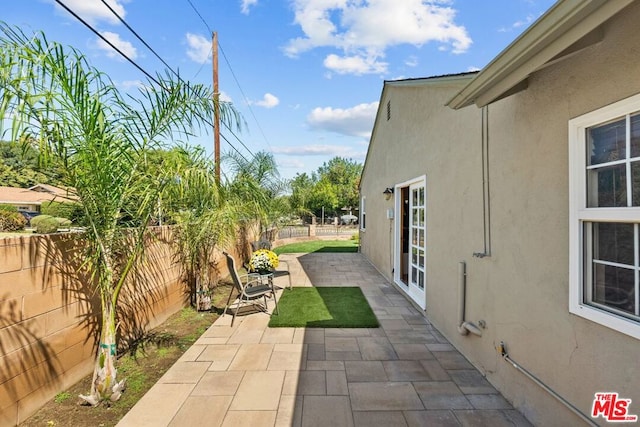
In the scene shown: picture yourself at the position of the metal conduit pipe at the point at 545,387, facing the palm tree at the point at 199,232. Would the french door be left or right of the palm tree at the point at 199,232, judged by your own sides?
right

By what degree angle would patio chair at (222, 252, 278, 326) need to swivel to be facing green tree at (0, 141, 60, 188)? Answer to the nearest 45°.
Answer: approximately 180°
